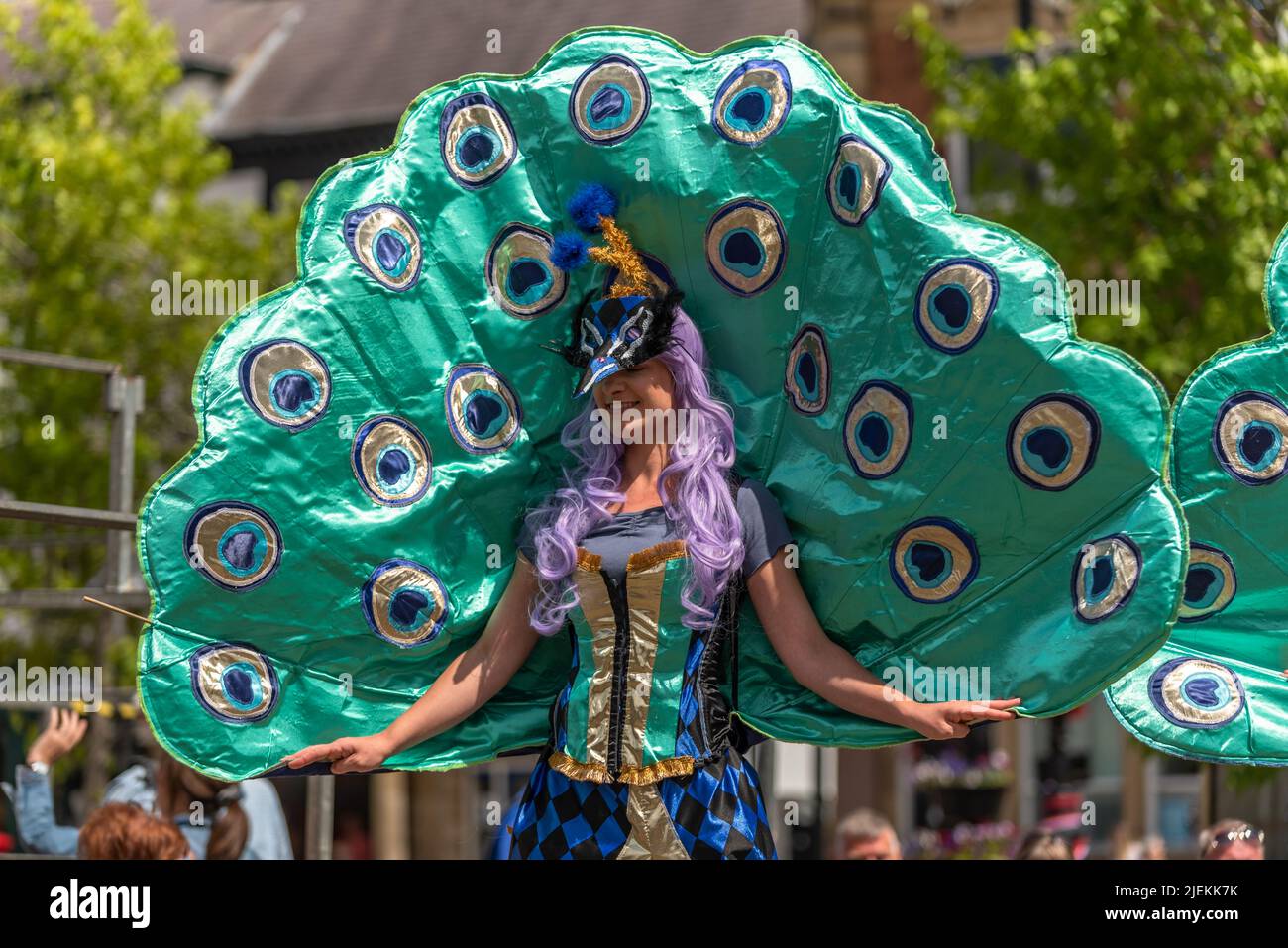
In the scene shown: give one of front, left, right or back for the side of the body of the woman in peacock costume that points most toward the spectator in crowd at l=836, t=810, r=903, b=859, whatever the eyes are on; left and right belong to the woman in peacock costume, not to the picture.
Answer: back

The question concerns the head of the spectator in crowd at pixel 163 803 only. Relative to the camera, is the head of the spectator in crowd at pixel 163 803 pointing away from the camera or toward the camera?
away from the camera

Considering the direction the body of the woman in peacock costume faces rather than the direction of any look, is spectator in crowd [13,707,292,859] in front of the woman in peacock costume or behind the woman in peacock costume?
behind

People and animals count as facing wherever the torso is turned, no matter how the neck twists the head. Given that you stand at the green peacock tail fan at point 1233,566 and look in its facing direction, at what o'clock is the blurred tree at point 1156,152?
The blurred tree is roughly at 6 o'clock from the green peacock tail fan.

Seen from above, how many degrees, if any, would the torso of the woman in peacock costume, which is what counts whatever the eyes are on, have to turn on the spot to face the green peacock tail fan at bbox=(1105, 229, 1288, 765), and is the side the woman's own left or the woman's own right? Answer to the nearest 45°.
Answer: approximately 90° to the woman's own left

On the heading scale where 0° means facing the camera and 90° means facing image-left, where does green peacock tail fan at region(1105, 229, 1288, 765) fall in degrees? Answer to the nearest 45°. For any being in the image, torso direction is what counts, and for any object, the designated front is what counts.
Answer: approximately 0°

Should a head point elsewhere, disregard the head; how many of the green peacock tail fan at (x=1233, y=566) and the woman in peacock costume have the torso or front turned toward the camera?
2

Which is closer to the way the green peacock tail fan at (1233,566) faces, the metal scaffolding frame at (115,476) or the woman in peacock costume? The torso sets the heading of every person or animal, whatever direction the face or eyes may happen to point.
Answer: the woman in peacock costume
